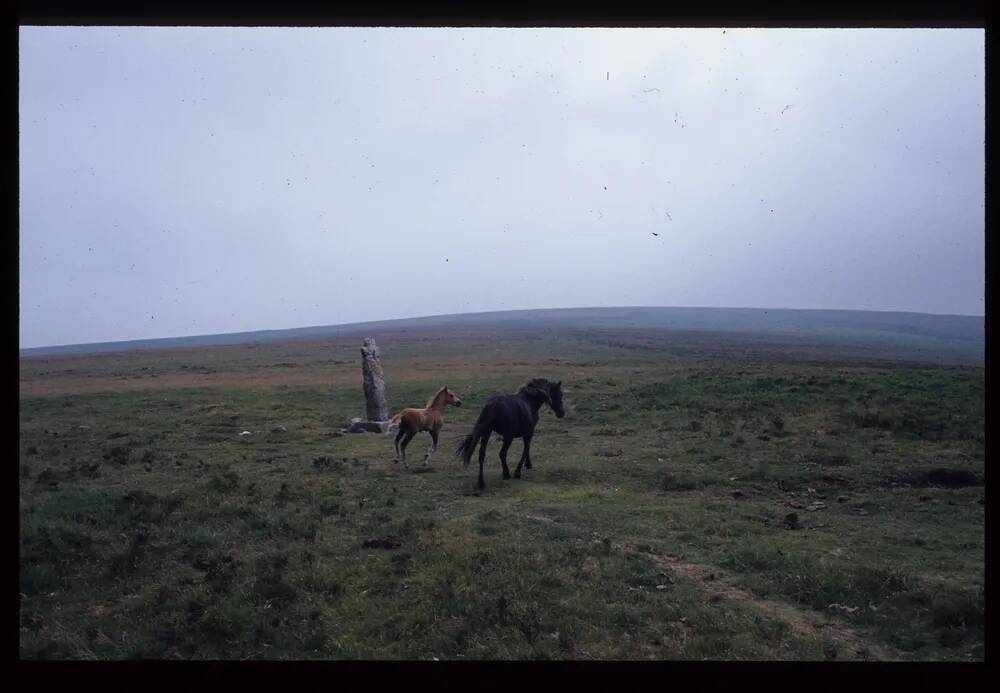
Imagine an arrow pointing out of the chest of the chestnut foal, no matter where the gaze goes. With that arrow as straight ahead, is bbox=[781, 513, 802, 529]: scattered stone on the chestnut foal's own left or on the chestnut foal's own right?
on the chestnut foal's own right

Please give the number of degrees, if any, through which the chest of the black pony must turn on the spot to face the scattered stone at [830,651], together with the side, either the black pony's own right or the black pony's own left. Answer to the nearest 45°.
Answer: approximately 135° to the black pony's own right

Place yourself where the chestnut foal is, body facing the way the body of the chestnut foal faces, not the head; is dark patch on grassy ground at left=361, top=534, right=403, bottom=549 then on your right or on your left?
on your right

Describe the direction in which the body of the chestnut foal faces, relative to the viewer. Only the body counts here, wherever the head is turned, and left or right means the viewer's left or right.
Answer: facing to the right of the viewer

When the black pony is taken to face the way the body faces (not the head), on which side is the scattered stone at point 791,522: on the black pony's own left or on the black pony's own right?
on the black pony's own right

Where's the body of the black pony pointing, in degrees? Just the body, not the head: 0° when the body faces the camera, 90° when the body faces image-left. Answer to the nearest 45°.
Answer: approximately 225°

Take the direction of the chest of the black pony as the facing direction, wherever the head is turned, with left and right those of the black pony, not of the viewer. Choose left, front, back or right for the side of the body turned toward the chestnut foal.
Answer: left
